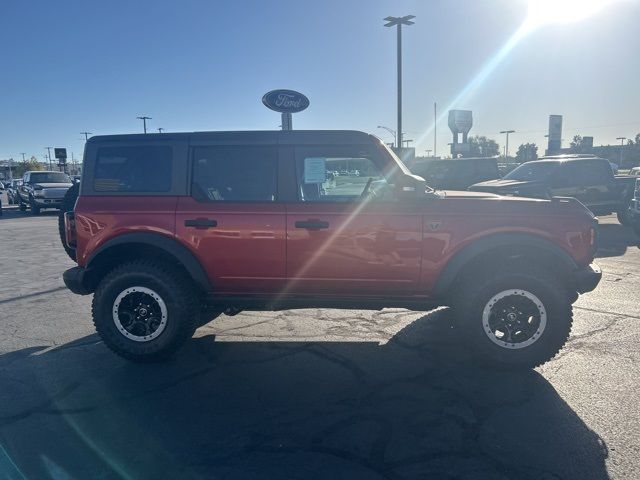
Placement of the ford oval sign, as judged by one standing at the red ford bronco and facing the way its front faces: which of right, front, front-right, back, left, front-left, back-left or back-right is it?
left

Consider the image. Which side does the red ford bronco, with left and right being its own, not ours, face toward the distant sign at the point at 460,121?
left

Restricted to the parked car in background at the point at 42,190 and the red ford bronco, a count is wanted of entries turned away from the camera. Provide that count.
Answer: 0

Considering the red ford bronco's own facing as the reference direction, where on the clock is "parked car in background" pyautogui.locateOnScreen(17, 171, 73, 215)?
The parked car in background is roughly at 8 o'clock from the red ford bronco.

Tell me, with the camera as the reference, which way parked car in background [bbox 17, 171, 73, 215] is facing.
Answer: facing the viewer and to the right of the viewer

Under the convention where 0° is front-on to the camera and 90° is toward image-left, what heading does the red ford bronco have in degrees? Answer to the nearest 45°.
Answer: approximately 270°

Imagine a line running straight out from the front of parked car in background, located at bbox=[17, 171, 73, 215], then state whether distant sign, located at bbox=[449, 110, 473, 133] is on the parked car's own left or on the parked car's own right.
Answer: on the parked car's own left
